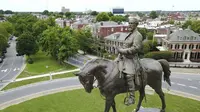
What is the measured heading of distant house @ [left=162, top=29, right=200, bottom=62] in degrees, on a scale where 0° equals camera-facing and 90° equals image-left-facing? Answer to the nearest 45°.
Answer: approximately 0°

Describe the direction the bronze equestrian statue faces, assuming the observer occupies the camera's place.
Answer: facing to the left of the viewer

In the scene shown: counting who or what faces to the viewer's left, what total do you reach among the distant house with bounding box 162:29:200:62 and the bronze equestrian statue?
1

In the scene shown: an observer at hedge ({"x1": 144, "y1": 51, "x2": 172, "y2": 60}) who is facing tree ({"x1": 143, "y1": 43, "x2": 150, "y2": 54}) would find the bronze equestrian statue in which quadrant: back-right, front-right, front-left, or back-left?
back-left

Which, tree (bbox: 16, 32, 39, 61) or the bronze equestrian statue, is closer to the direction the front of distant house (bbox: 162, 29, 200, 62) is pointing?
the bronze equestrian statue

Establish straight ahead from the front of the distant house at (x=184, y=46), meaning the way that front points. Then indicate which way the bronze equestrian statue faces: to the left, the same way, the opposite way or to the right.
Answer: to the right

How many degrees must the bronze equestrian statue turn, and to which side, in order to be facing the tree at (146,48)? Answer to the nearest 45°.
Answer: approximately 90° to its right

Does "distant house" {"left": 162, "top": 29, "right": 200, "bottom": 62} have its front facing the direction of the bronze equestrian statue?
yes

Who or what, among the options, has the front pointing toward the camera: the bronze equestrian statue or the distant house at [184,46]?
the distant house

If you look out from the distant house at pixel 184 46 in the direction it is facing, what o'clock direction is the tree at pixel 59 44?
The tree is roughly at 2 o'clock from the distant house.

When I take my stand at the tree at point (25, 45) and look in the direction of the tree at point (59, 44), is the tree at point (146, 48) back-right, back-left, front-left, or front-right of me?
front-left

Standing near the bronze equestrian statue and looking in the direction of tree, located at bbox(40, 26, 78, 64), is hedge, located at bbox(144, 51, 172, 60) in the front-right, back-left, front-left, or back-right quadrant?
front-right

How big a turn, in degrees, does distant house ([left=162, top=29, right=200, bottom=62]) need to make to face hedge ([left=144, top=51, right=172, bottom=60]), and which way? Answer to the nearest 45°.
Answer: approximately 45° to its right

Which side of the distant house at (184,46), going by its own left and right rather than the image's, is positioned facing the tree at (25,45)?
right
